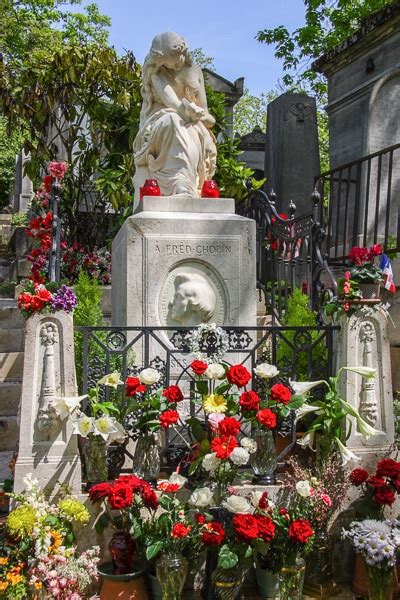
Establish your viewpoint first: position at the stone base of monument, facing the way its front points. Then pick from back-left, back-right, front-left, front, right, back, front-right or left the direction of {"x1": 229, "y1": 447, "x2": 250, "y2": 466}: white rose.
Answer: front

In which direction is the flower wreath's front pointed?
toward the camera

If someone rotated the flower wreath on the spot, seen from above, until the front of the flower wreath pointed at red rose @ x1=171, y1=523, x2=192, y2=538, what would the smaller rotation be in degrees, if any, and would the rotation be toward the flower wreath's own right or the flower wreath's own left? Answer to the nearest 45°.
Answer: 0° — it already faces it

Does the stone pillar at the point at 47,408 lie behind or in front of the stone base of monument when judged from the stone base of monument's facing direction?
in front

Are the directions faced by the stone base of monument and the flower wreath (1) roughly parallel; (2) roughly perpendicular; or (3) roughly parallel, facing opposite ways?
roughly parallel

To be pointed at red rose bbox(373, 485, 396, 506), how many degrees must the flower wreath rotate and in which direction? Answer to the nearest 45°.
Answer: approximately 45° to its left

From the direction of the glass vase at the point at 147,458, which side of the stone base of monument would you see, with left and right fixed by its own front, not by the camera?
front

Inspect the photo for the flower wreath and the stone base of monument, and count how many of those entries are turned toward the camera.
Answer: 2

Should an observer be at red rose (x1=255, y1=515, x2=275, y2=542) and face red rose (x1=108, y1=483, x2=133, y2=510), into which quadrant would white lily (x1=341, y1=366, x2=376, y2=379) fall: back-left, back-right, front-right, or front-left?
back-right

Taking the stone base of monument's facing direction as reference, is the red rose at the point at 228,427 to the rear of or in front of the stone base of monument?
in front

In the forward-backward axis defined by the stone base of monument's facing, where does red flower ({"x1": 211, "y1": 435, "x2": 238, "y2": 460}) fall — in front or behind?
in front

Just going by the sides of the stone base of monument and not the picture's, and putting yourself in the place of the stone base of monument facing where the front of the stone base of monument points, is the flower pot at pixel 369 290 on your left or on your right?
on your left

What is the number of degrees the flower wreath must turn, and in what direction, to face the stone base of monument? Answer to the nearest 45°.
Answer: approximately 180°

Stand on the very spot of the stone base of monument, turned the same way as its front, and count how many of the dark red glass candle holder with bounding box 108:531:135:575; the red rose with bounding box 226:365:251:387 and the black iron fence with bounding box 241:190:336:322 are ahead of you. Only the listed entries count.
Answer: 2

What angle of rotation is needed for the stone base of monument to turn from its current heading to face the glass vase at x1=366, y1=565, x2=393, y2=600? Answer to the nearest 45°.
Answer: approximately 45° to its left

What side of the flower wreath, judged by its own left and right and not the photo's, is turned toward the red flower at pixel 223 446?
front
